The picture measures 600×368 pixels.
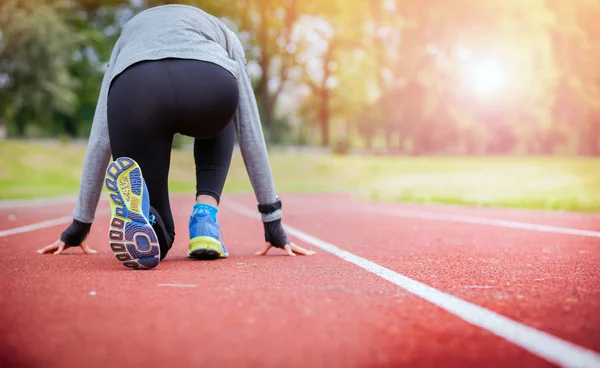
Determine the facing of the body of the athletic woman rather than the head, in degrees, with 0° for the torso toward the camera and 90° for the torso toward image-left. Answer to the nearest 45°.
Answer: approximately 180°

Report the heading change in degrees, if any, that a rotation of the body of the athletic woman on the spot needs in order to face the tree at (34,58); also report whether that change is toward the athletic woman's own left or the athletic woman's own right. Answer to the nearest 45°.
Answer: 0° — they already face it
